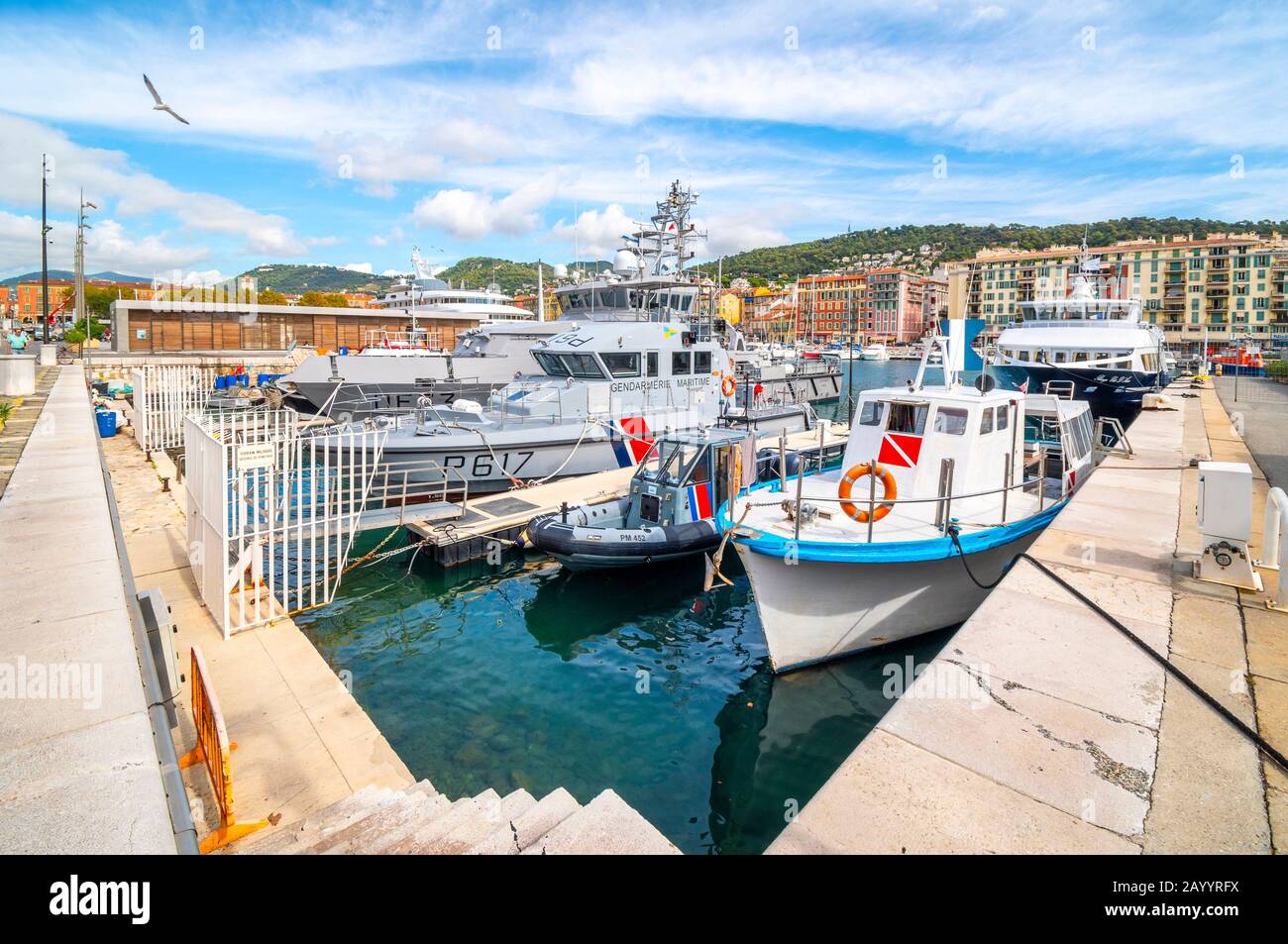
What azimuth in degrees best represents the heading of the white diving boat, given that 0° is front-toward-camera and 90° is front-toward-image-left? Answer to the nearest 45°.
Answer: approximately 45°

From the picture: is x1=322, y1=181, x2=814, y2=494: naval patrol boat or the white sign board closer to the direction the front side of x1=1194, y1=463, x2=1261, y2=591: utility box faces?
the white sign board

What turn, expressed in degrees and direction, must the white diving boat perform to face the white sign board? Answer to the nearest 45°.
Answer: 0° — it already faces it

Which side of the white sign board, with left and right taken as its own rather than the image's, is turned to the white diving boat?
left

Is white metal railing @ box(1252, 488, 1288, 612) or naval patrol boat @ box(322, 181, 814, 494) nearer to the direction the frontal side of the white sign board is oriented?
the white metal railing

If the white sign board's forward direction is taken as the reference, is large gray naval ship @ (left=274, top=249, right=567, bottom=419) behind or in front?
behind
